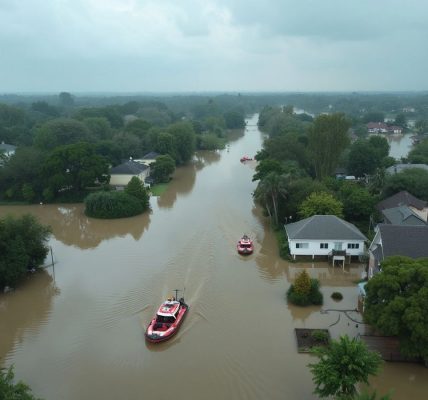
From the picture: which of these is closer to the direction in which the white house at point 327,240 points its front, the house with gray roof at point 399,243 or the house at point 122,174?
the house with gray roof

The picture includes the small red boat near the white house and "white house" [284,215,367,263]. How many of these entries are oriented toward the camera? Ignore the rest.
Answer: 2

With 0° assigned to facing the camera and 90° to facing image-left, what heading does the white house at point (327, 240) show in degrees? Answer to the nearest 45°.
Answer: approximately 0°

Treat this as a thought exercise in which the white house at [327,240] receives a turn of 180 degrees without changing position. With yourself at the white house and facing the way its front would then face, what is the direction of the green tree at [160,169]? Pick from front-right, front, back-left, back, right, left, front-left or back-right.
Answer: front-left

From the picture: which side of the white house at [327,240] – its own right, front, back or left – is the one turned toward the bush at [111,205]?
right

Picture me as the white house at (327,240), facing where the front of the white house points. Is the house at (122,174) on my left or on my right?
on my right

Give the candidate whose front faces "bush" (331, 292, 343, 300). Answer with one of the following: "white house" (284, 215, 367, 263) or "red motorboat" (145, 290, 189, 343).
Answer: the white house

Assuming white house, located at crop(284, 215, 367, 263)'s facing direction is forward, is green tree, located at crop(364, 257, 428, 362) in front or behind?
in front

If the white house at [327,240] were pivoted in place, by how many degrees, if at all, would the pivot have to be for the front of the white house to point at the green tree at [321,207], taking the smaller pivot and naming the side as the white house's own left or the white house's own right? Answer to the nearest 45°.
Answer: approximately 180°

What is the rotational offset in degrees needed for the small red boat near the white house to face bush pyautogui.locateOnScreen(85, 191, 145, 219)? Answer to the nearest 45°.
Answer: approximately 135° to its right

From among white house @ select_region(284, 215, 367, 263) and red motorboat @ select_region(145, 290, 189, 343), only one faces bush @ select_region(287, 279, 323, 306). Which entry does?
the white house
